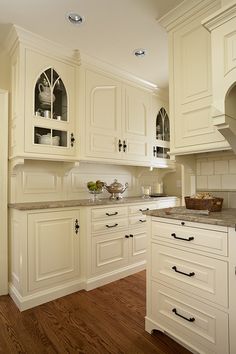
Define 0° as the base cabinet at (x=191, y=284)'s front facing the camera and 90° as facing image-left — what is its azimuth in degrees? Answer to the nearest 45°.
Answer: approximately 45°

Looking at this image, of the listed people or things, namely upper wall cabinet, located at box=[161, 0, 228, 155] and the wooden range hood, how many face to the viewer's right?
0

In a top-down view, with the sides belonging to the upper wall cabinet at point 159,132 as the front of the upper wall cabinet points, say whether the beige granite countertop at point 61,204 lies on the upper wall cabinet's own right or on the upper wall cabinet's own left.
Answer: on the upper wall cabinet's own right

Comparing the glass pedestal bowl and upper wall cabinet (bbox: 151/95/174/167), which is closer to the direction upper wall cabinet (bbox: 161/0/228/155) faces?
the glass pedestal bowl

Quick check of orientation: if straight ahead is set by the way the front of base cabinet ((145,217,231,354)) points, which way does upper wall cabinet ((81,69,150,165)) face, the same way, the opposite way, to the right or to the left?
to the left

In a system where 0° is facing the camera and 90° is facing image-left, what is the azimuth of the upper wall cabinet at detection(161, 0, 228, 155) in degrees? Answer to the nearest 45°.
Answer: approximately 45°

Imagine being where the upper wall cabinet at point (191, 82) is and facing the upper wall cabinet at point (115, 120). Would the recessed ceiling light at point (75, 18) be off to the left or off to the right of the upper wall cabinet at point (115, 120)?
left

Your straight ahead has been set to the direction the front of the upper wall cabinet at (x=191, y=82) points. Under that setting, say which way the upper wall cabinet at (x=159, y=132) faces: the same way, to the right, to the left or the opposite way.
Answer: to the left
